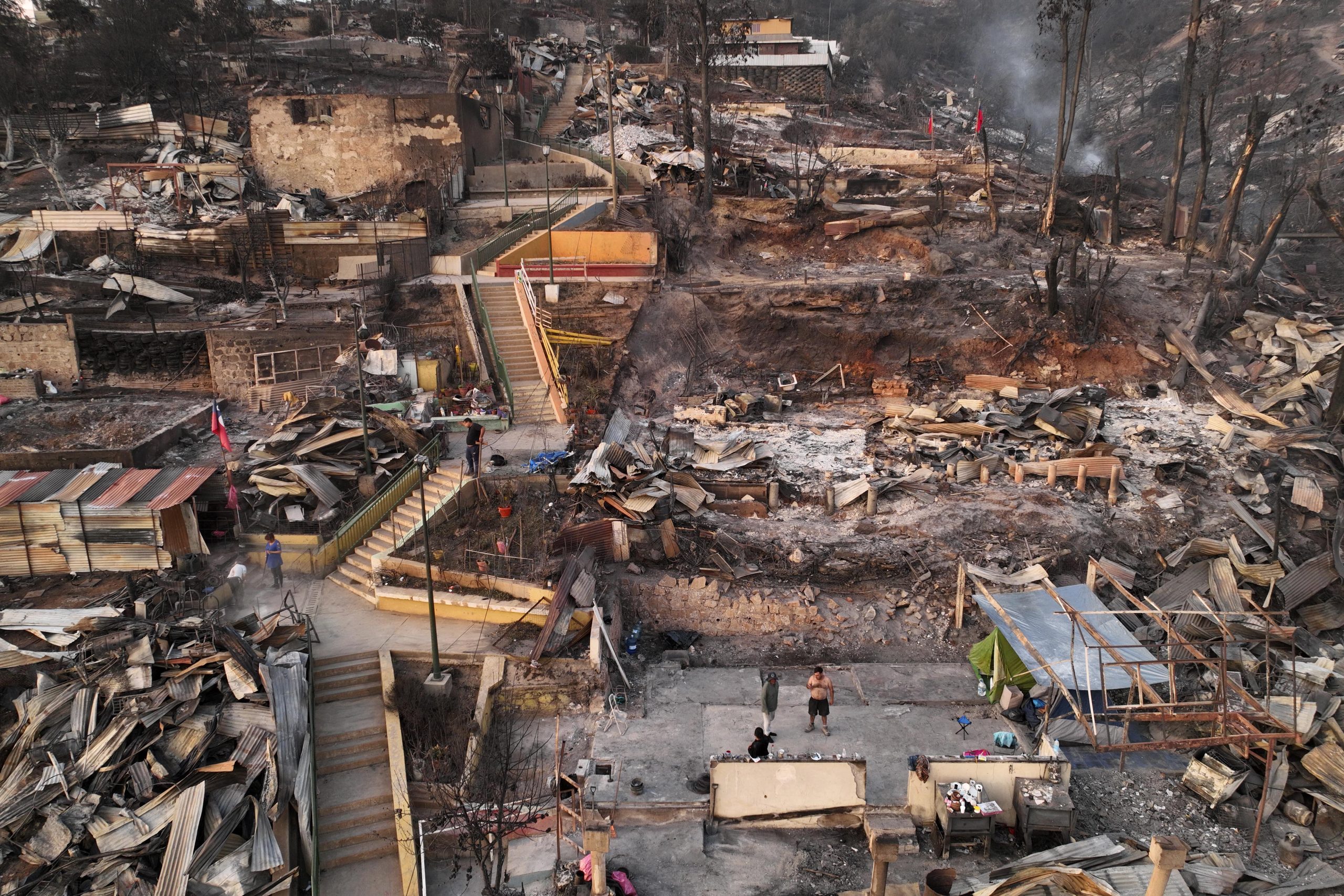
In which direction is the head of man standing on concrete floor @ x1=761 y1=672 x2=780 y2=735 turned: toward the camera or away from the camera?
toward the camera

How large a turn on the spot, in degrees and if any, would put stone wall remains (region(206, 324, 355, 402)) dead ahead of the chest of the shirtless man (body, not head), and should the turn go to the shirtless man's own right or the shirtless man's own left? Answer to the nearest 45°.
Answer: approximately 135° to the shirtless man's own right

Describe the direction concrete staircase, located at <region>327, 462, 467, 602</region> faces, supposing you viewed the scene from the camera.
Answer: facing the viewer and to the left of the viewer

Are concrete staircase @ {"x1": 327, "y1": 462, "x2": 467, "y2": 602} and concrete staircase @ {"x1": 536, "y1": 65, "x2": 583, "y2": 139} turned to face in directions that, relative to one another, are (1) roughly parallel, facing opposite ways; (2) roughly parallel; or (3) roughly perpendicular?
roughly parallel

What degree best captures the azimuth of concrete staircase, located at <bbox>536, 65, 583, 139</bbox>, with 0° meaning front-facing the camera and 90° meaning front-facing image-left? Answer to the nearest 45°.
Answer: approximately 45°

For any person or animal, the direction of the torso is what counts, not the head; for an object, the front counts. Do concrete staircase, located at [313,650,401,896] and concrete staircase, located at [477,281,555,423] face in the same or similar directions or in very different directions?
same or similar directions

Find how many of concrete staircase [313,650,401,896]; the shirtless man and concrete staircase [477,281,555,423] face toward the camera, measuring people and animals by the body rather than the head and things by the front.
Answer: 3

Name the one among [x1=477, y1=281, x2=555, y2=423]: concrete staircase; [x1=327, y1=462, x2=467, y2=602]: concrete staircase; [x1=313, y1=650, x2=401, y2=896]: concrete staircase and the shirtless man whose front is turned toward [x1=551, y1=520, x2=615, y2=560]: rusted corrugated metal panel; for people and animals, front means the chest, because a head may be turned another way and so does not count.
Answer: [x1=477, y1=281, x2=555, y2=423]: concrete staircase

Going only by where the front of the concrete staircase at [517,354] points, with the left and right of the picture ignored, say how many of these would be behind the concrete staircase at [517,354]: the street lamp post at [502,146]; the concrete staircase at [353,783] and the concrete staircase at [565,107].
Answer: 2

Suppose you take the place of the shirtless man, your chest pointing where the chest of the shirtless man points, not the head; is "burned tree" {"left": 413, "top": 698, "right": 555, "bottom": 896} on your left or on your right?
on your right

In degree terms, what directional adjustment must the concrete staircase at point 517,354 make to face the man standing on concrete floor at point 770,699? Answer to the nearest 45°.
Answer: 0° — it already faces them

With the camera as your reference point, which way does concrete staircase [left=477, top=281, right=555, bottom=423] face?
facing the viewer

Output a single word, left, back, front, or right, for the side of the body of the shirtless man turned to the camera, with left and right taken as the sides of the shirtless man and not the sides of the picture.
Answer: front

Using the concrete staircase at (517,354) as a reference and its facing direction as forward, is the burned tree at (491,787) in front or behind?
in front

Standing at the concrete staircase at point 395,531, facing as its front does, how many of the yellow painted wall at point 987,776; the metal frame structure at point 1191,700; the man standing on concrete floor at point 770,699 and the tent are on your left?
4

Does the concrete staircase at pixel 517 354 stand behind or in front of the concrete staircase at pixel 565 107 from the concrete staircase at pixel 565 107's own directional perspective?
in front

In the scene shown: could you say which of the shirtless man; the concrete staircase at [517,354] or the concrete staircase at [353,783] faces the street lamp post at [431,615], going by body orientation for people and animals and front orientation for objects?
the concrete staircase at [517,354]
